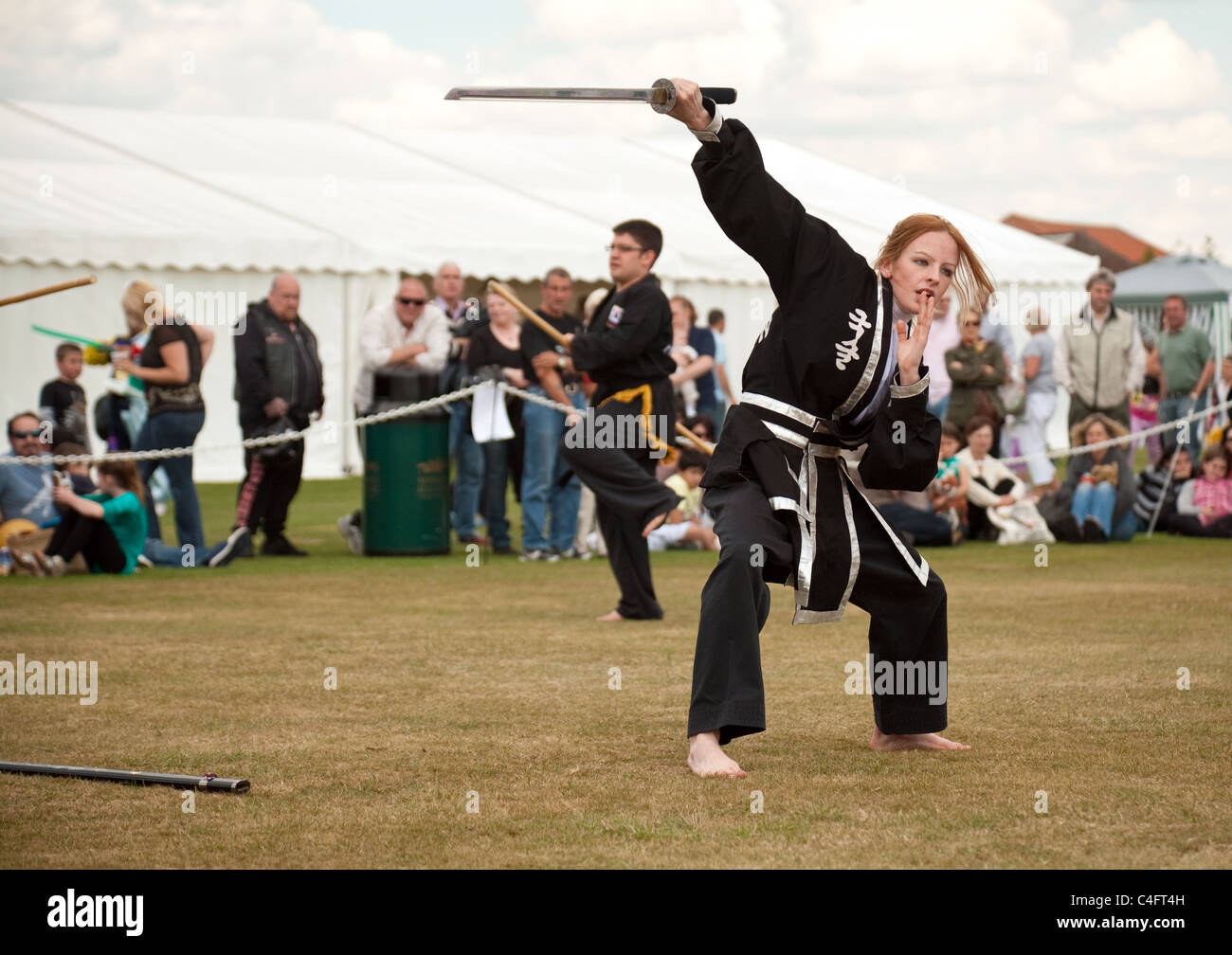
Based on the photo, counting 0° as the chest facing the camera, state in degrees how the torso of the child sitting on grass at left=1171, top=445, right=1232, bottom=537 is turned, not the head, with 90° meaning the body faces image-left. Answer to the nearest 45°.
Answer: approximately 0°

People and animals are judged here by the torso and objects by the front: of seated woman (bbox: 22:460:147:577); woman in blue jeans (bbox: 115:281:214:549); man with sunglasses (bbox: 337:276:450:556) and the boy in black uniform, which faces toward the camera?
the man with sunglasses

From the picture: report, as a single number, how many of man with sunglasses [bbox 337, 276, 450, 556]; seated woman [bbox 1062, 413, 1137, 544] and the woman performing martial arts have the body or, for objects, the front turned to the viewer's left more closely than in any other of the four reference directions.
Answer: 0

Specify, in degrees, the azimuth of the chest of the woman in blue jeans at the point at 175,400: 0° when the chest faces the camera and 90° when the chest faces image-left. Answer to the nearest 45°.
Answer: approximately 90°

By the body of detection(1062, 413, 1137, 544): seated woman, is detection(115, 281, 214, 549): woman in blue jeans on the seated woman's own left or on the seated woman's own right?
on the seated woman's own right

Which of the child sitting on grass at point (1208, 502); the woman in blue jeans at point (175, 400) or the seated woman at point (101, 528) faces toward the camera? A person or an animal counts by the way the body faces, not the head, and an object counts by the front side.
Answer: the child sitting on grass

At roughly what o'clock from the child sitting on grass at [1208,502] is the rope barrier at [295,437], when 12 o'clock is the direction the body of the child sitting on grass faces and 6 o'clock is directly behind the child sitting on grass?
The rope barrier is roughly at 2 o'clock from the child sitting on grass.

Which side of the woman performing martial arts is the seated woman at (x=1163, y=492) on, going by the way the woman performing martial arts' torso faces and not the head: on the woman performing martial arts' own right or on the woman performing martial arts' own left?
on the woman performing martial arts' own left

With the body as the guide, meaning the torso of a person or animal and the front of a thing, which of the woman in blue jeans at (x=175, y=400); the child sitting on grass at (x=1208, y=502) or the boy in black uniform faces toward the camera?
the child sitting on grass

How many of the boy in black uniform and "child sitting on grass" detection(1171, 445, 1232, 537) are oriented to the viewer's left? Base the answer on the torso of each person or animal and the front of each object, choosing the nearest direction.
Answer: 1

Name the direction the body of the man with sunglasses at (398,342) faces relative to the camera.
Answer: toward the camera

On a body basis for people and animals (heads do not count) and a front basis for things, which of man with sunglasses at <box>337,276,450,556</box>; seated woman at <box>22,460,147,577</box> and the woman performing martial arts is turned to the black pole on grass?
the man with sunglasses

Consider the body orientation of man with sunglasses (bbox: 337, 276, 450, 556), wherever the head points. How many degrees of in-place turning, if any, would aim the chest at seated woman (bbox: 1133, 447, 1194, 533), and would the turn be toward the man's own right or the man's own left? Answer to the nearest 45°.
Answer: approximately 90° to the man's own left

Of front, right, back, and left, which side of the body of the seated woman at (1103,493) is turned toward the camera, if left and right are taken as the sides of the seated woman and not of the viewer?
front
